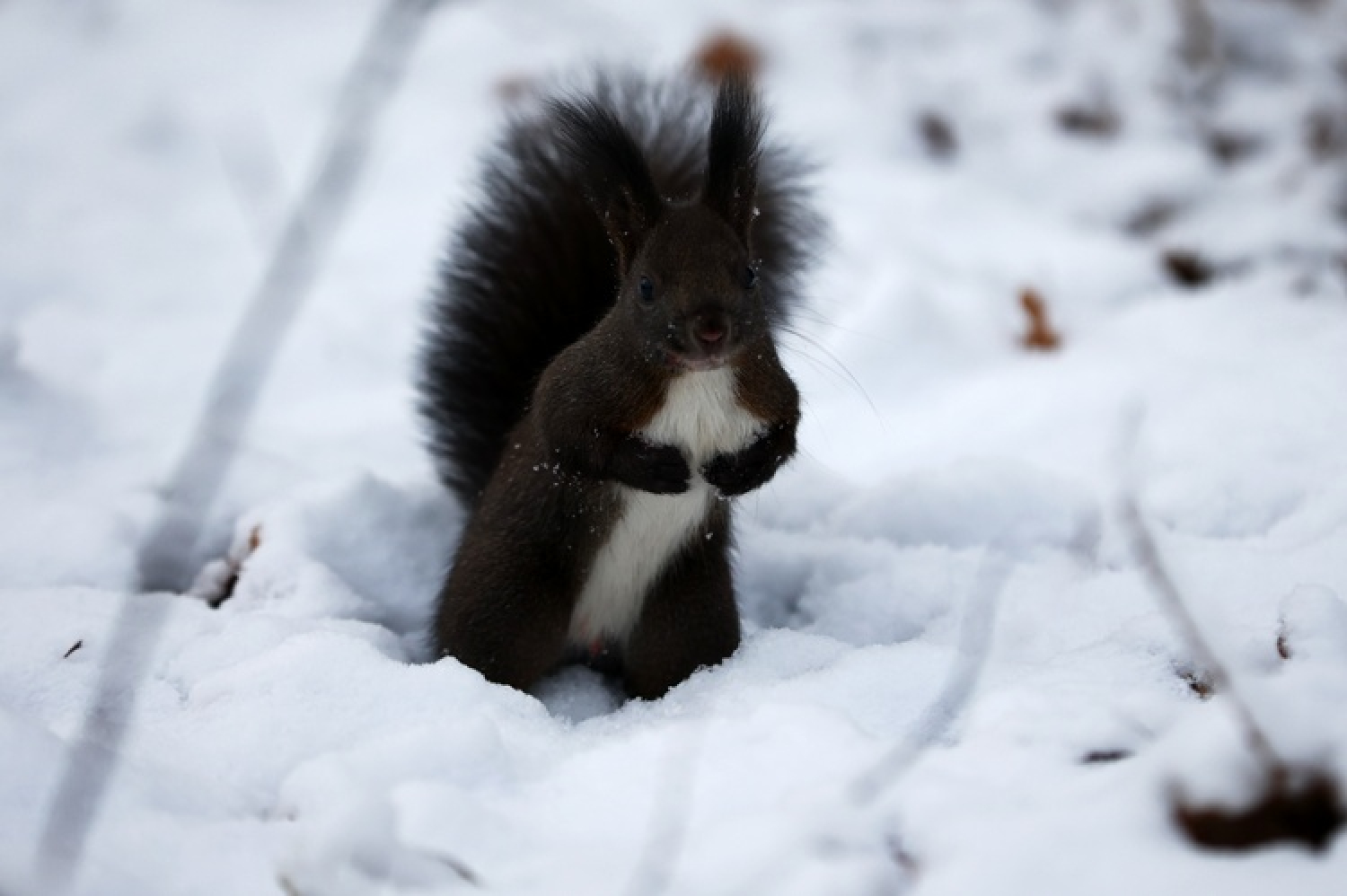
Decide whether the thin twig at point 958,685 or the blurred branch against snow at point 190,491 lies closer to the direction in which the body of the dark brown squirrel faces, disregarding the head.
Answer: the thin twig

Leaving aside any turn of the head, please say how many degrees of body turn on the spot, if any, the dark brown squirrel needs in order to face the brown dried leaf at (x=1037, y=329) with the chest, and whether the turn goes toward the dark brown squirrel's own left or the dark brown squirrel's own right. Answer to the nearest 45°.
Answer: approximately 90° to the dark brown squirrel's own left

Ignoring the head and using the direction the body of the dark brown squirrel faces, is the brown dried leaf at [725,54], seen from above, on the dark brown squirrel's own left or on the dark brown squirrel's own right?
on the dark brown squirrel's own left

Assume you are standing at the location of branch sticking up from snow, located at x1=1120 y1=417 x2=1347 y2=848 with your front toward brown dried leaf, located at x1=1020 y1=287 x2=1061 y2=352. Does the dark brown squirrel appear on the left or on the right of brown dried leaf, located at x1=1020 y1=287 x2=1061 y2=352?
left

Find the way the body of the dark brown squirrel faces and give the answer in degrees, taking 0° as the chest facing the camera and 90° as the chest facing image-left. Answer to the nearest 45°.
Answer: approximately 315°

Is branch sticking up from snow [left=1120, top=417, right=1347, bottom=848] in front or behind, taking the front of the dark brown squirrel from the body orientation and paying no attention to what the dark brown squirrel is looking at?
in front
